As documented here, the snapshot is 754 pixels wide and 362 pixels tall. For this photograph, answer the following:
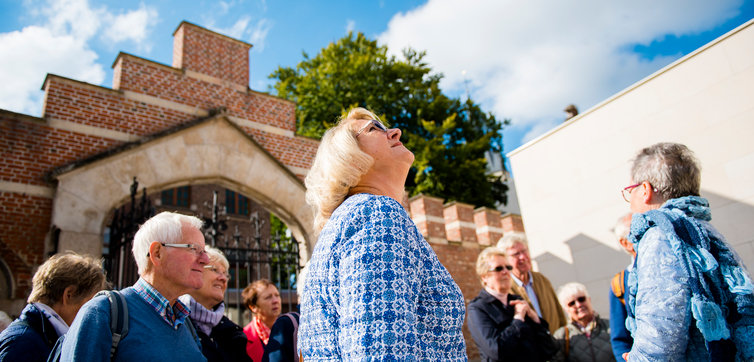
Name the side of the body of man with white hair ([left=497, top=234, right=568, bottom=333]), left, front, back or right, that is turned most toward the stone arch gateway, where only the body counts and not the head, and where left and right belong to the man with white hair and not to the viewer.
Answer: right

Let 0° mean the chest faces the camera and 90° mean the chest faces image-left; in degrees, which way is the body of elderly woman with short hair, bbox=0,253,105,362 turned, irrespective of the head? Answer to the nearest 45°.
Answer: approximately 270°

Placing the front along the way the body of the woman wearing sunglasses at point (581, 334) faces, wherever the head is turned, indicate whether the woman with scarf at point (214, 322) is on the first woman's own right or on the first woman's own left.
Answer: on the first woman's own right

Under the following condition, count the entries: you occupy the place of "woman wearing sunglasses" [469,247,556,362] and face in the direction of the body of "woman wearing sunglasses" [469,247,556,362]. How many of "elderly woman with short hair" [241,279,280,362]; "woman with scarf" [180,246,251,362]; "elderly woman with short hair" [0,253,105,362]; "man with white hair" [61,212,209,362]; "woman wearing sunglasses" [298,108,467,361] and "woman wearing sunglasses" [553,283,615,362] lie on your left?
1

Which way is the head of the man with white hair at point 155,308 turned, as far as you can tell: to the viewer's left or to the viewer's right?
to the viewer's right

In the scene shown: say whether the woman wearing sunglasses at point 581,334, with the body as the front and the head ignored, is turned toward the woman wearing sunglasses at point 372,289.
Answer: yes

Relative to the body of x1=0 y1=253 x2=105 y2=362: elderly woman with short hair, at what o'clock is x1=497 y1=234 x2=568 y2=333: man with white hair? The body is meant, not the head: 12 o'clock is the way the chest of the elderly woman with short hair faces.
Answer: The man with white hair is roughly at 12 o'clock from the elderly woman with short hair.

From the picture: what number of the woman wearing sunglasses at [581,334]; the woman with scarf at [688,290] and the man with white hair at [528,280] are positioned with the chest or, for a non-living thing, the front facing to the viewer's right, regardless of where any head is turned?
0

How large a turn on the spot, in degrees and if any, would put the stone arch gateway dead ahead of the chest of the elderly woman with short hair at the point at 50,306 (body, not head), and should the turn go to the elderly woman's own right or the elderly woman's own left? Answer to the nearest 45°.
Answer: approximately 90° to the elderly woman's own left

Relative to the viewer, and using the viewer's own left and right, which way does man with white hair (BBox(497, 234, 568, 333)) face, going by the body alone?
facing the viewer

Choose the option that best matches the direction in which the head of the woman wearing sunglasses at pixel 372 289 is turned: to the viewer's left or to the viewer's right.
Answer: to the viewer's right

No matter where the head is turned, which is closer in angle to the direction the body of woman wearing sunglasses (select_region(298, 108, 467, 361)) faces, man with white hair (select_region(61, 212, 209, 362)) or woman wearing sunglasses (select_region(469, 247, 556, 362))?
the woman wearing sunglasses

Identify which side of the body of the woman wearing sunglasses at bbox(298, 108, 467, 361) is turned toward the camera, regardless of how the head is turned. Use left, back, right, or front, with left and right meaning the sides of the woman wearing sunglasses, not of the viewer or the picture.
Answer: right
